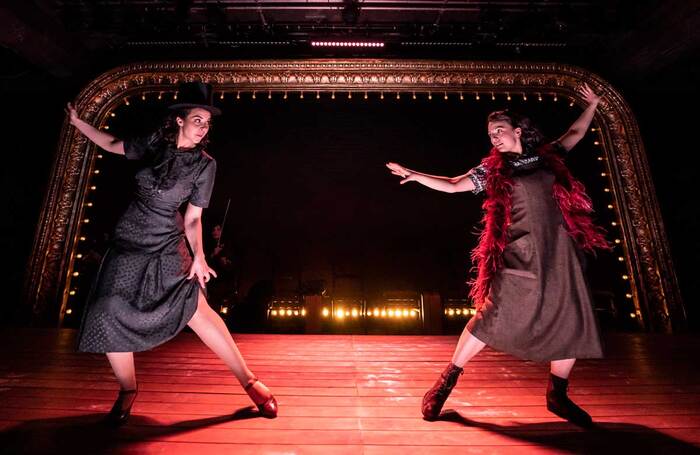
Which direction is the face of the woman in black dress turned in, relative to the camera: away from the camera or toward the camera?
toward the camera

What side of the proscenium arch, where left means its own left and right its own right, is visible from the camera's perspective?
front

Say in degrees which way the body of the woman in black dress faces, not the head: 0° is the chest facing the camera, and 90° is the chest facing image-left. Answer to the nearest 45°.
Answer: approximately 0°

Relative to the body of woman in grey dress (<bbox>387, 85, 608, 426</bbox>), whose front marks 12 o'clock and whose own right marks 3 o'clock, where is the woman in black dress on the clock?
The woman in black dress is roughly at 2 o'clock from the woman in grey dress.

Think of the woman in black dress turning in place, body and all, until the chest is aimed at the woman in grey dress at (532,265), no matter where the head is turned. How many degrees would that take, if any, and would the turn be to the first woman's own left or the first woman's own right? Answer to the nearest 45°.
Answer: approximately 45° to the first woman's own left

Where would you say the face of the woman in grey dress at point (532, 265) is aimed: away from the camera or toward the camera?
toward the camera

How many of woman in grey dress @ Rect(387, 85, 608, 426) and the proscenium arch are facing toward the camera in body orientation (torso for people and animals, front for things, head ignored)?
2
